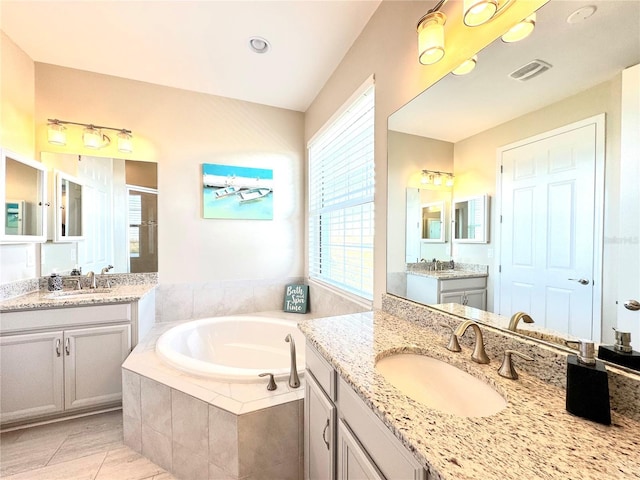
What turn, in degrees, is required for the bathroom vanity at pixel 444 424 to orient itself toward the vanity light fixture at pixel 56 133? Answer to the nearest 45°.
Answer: approximately 45° to its right

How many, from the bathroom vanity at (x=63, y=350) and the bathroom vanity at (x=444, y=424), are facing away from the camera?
0

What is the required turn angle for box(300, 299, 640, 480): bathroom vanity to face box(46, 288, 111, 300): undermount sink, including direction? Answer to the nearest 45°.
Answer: approximately 45° to its right

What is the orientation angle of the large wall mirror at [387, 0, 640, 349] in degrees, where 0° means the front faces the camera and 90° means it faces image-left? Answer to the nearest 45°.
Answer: approximately 45°

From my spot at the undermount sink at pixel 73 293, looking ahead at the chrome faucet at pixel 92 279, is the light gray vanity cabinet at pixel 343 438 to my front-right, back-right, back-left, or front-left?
back-right

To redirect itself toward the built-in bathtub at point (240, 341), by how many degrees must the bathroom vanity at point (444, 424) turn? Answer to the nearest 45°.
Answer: approximately 90° to its right

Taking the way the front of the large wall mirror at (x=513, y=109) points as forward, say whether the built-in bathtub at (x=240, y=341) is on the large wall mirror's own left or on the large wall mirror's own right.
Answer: on the large wall mirror's own right

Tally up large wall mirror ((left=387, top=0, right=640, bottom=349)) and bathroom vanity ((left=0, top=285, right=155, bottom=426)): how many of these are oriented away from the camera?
0

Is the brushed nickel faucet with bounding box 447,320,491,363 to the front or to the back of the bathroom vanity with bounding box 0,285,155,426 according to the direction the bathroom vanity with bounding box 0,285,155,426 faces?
to the front

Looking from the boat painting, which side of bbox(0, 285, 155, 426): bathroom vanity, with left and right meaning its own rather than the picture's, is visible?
left

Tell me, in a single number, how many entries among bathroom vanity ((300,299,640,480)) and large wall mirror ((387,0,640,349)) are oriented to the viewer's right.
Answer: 0

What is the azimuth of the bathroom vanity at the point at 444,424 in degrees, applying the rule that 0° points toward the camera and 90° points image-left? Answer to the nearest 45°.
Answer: approximately 45°
